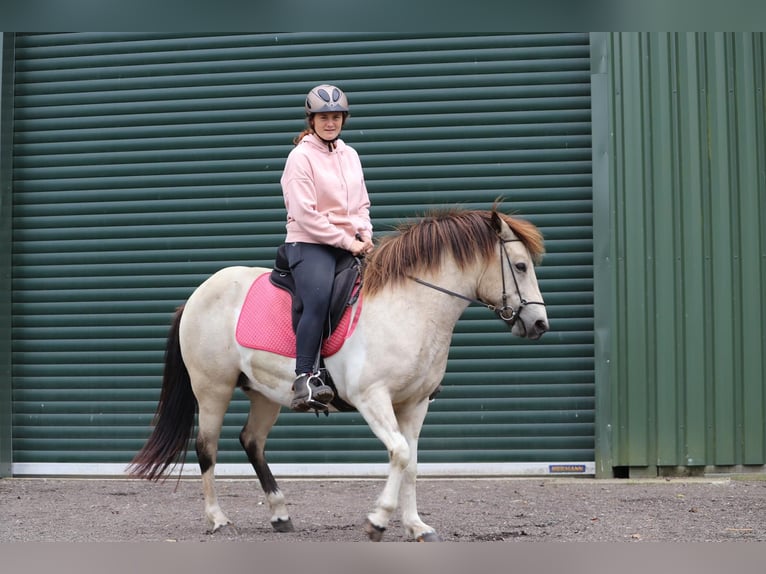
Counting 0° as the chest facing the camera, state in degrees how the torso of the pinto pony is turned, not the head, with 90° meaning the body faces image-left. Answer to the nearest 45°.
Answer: approximately 270°

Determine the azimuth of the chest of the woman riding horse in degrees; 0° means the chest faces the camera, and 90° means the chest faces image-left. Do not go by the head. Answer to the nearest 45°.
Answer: approximately 315°
